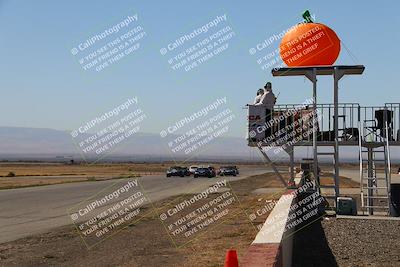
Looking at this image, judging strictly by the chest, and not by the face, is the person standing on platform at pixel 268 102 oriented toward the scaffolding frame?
no

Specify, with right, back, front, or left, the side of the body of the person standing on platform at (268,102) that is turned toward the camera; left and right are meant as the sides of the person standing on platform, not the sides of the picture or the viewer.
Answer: left

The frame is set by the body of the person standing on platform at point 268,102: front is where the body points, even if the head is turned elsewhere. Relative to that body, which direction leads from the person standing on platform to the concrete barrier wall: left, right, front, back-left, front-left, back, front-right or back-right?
left
